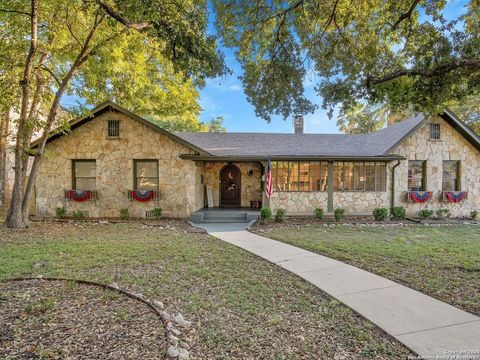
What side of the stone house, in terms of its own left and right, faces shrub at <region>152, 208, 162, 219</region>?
right

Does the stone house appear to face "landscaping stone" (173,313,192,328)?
yes

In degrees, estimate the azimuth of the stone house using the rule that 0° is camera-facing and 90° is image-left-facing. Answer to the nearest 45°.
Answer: approximately 0°

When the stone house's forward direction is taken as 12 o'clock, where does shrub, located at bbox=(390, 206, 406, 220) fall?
The shrub is roughly at 9 o'clock from the stone house.

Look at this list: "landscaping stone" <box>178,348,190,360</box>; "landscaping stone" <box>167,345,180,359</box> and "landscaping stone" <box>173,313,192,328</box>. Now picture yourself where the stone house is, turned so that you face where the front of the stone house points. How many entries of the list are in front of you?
3

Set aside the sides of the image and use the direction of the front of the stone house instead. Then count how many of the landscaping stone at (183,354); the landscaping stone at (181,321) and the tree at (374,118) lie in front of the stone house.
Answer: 2

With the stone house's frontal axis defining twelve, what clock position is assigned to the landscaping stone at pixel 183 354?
The landscaping stone is roughly at 12 o'clock from the stone house.

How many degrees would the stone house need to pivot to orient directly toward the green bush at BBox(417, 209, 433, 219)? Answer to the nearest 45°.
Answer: approximately 90° to its left

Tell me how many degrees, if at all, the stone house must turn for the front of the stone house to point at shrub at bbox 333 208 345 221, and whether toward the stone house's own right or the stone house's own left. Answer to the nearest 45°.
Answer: approximately 90° to the stone house's own left

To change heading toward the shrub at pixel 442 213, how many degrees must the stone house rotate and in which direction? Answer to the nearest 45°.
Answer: approximately 90° to its left
